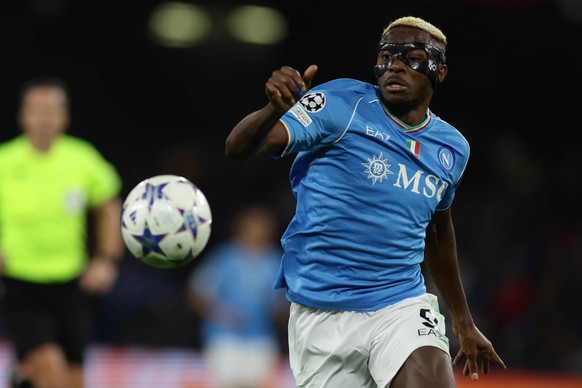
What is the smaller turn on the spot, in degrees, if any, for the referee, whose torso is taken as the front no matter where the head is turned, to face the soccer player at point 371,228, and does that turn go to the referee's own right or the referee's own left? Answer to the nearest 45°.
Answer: approximately 45° to the referee's own left

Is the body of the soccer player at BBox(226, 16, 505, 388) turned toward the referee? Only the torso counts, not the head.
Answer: no

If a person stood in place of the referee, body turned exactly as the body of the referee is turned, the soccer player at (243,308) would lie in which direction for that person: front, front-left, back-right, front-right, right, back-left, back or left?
back-left

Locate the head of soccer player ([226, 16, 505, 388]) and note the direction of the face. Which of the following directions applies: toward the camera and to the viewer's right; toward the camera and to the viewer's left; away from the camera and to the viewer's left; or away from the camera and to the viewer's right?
toward the camera and to the viewer's left

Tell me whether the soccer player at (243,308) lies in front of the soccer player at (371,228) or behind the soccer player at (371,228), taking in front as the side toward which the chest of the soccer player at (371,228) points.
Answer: behind

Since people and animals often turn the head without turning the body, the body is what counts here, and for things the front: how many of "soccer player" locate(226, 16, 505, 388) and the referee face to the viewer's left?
0

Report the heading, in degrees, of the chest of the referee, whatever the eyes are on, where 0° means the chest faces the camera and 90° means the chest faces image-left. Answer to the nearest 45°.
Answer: approximately 0°

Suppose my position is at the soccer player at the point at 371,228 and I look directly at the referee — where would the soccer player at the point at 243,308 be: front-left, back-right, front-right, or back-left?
front-right

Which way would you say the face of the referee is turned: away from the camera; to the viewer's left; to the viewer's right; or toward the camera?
toward the camera

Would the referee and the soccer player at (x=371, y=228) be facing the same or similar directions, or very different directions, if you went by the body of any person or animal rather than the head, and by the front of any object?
same or similar directions
